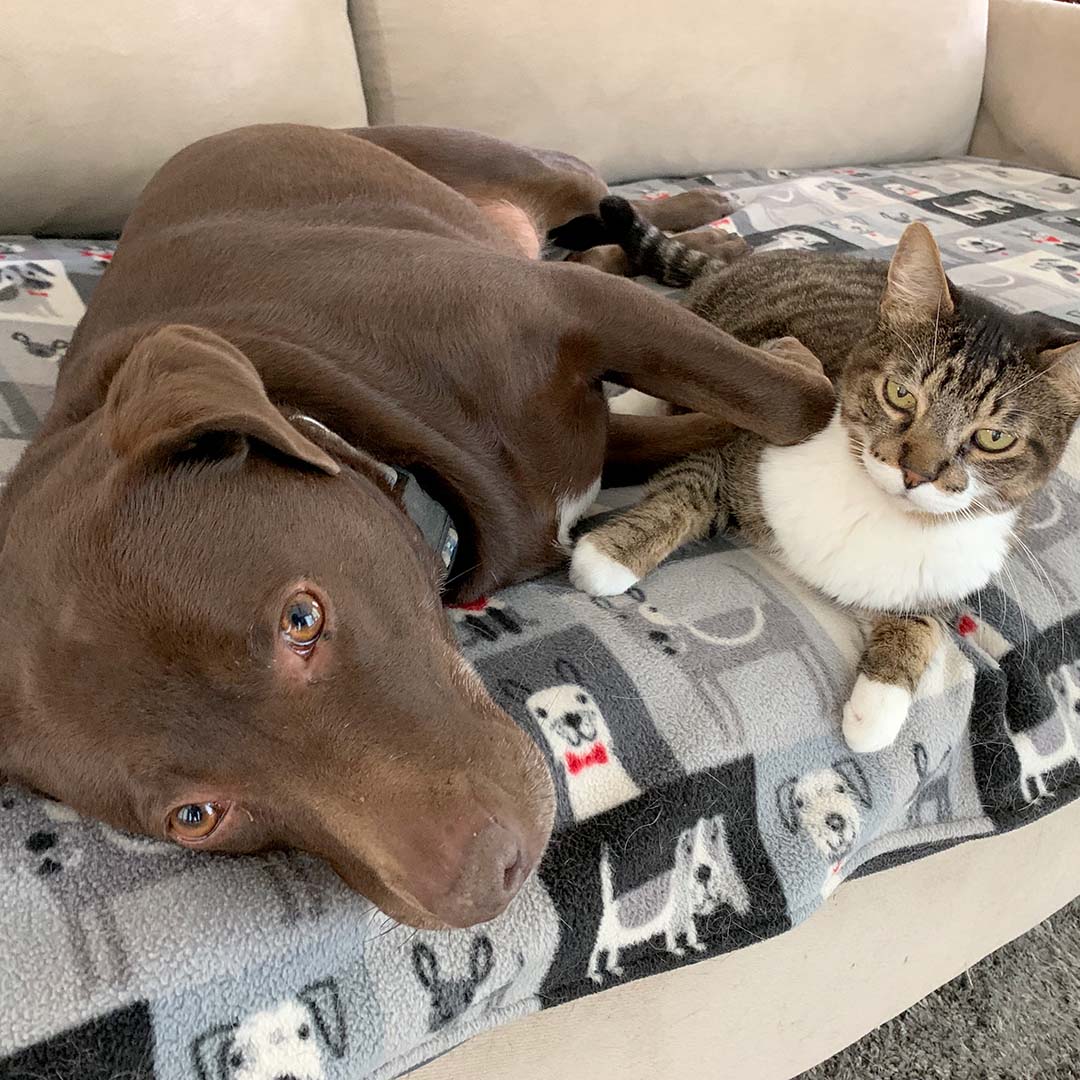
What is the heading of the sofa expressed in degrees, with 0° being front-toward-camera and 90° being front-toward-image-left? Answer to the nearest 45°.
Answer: approximately 0°

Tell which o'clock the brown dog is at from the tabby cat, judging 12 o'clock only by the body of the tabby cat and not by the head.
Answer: The brown dog is roughly at 3 o'clock from the tabby cat.

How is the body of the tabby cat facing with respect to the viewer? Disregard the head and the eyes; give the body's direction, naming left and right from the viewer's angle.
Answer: facing the viewer and to the right of the viewer
